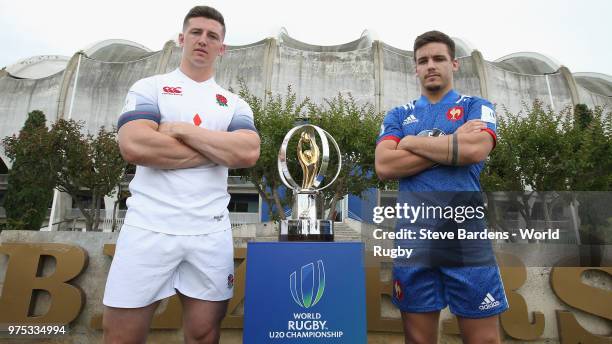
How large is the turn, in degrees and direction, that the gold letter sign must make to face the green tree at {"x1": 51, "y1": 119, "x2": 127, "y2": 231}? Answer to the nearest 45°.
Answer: approximately 180°

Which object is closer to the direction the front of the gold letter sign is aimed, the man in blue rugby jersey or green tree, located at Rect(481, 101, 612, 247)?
the man in blue rugby jersey

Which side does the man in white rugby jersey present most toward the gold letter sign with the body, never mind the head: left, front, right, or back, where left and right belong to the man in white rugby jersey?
back

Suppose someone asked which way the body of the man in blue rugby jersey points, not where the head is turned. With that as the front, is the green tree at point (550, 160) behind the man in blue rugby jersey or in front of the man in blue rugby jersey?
behind

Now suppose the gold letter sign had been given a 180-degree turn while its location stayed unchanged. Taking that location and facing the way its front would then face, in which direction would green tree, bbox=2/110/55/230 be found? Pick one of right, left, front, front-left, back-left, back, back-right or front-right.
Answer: front

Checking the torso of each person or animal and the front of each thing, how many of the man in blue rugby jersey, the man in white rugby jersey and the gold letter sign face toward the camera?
3

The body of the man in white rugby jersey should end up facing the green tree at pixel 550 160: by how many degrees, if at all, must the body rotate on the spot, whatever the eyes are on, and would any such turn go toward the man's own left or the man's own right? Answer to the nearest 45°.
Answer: approximately 135° to the man's own left

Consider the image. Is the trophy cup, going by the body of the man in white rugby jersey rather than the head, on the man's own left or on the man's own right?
on the man's own left

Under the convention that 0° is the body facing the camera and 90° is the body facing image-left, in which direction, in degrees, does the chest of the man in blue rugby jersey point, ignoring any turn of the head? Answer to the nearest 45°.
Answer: approximately 0°

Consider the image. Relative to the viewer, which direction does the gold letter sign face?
toward the camera

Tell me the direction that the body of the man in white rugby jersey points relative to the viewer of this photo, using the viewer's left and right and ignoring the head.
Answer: facing the viewer
